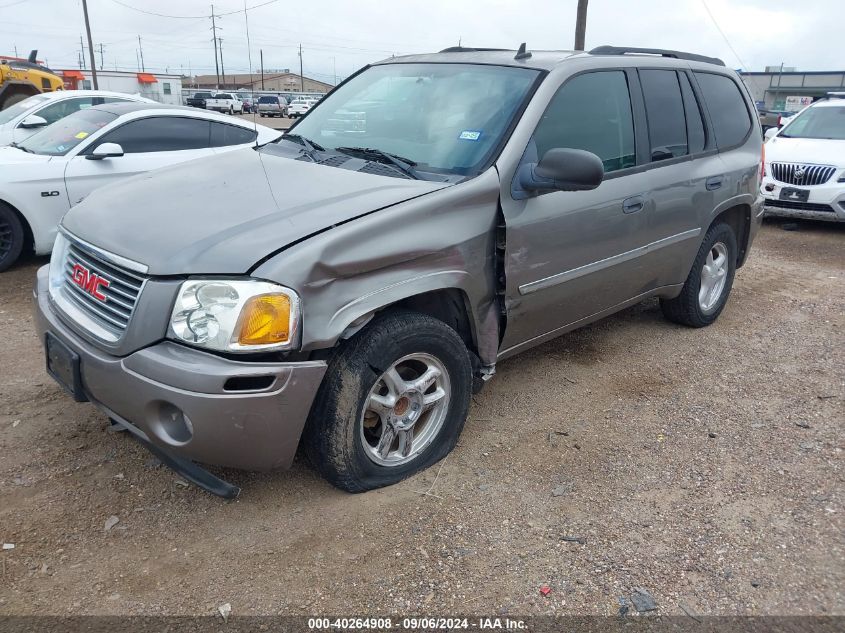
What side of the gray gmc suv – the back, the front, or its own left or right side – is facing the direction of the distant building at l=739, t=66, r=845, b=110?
back

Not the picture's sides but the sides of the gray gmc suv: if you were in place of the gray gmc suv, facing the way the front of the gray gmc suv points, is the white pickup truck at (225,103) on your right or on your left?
on your right

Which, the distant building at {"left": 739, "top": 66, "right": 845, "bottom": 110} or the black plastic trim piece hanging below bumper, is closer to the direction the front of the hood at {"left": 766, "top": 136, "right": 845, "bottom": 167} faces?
the black plastic trim piece hanging below bumper

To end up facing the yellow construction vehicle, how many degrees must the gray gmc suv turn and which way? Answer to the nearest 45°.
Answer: approximately 90° to its right

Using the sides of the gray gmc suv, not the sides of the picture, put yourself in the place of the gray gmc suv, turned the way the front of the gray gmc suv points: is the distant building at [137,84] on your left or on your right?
on your right

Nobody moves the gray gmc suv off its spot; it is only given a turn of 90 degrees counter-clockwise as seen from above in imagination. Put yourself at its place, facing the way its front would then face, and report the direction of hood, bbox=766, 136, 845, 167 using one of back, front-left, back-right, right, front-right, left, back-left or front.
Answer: left

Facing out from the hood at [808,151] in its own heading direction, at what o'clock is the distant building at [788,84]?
The distant building is roughly at 6 o'clock from the hood.

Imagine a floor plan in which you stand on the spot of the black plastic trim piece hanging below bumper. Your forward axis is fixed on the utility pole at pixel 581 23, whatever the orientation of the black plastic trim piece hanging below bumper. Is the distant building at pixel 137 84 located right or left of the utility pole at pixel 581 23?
left

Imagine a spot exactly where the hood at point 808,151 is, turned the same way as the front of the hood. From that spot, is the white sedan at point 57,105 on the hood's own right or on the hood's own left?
on the hood's own right

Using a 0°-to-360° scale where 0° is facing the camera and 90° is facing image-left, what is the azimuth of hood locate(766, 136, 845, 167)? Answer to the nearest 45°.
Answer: approximately 0°

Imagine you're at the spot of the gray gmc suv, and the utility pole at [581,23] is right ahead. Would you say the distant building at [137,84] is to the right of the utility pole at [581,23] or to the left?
left

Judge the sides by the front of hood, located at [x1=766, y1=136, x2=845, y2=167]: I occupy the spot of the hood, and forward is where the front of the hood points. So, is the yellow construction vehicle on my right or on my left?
on my right

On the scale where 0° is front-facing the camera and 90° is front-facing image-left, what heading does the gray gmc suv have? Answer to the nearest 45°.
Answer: approximately 45°
